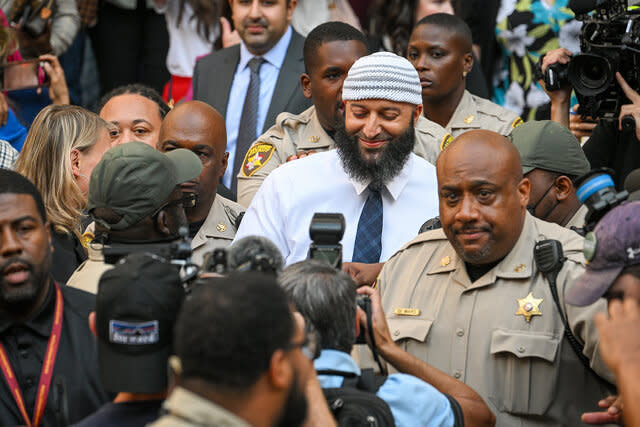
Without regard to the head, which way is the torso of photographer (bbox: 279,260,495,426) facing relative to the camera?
away from the camera

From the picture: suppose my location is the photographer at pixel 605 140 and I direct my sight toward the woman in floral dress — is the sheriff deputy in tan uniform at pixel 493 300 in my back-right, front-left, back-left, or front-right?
back-left

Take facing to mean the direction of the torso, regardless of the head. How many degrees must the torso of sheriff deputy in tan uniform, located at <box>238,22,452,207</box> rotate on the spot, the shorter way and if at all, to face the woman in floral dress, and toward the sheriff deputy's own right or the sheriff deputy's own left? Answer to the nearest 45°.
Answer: approximately 90° to the sheriff deputy's own left

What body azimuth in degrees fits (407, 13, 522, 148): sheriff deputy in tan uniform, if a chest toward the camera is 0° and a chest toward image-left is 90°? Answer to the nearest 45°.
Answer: approximately 45°

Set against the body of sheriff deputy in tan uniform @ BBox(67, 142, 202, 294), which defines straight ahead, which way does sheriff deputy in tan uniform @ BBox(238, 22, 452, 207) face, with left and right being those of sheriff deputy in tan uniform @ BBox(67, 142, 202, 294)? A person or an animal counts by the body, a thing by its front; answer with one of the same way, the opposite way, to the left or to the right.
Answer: to the right

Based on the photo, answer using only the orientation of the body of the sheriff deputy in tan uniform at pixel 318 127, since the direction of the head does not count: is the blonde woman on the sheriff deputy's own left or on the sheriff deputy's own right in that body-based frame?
on the sheriff deputy's own right

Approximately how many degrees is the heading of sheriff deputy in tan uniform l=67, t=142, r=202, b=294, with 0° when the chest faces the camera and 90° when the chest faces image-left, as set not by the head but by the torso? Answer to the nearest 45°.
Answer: approximately 225°

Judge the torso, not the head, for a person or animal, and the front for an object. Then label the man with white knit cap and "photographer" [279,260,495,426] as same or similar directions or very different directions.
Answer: very different directions
